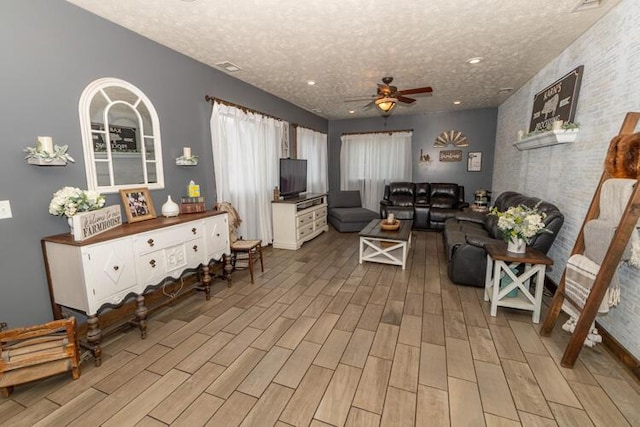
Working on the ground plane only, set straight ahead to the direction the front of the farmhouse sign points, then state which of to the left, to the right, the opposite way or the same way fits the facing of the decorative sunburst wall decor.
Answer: to the right

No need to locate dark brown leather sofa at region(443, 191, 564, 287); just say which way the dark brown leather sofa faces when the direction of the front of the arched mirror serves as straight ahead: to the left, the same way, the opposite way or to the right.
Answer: the opposite way

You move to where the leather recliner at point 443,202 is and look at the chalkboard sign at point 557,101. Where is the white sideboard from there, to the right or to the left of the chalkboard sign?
right

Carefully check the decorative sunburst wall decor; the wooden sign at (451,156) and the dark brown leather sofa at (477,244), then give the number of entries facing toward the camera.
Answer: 2

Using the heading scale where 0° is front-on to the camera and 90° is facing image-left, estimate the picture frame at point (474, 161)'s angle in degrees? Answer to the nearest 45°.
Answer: approximately 0°

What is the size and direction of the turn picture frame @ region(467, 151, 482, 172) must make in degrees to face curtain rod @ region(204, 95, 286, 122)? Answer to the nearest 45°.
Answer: approximately 45° to its right

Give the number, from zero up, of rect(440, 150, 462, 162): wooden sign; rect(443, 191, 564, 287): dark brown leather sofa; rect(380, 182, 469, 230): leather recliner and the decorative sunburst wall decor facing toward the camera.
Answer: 3

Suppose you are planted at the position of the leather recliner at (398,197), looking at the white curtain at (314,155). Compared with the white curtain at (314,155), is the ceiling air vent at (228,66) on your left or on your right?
left

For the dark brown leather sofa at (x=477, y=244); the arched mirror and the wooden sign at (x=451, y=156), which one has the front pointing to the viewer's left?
the dark brown leather sofa

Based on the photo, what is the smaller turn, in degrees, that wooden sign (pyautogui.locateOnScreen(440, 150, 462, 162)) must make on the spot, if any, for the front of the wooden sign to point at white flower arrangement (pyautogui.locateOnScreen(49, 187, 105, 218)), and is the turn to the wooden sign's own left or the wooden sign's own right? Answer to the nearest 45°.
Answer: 0° — it already faces it

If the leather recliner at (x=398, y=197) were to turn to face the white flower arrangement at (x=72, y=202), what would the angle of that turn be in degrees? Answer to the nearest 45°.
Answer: approximately 45° to its right

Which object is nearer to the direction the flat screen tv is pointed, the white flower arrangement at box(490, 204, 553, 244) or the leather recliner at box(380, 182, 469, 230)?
the white flower arrangement
